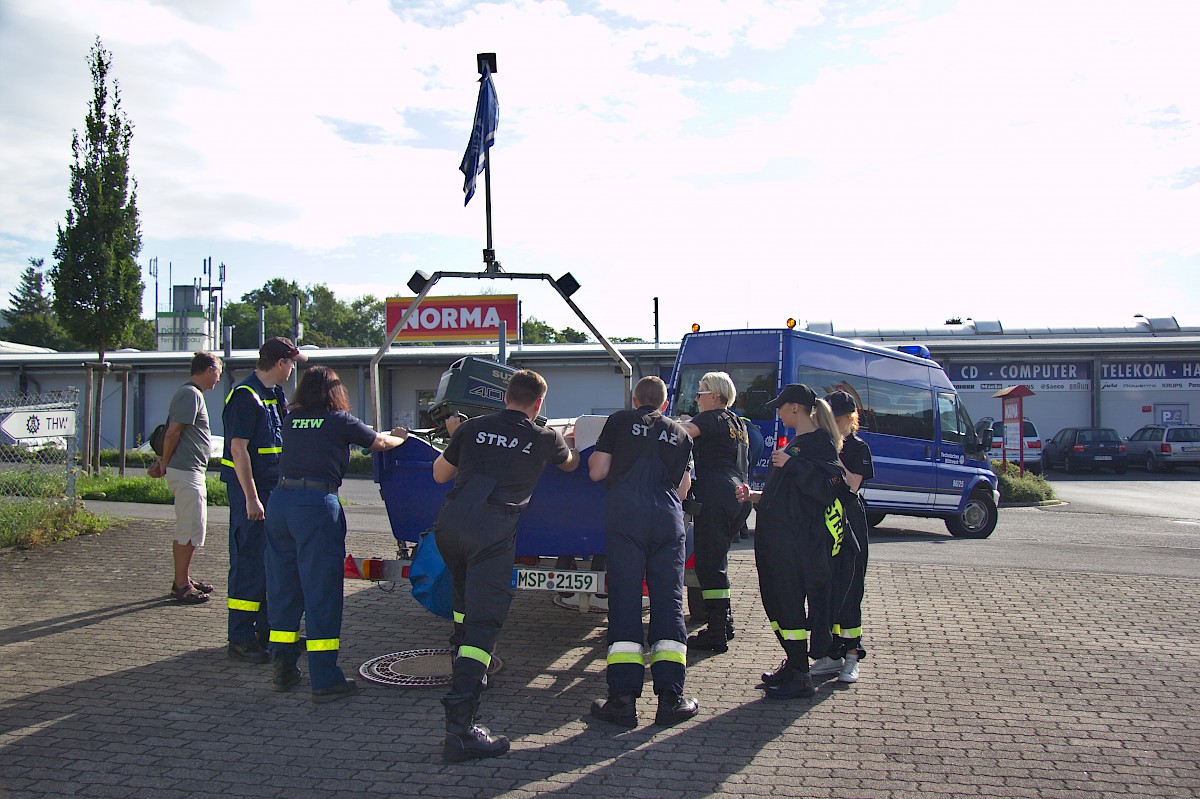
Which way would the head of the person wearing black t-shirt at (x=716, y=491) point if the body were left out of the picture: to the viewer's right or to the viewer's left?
to the viewer's left

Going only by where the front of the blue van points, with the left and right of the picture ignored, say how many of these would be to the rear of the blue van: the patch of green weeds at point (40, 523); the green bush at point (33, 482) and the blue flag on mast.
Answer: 3

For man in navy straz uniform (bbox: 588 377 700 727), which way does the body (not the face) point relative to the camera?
away from the camera

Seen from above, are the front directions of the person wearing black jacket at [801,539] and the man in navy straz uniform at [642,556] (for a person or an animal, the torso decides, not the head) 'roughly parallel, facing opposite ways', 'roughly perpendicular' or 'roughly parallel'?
roughly perpendicular

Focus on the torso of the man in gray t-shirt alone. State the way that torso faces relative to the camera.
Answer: to the viewer's right

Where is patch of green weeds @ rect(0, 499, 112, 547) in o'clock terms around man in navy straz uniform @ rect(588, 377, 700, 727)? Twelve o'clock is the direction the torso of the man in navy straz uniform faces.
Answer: The patch of green weeds is roughly at 10 o'clock from the man in navy straz uniform.

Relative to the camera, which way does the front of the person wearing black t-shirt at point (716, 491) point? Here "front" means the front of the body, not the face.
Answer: to the viewer's left

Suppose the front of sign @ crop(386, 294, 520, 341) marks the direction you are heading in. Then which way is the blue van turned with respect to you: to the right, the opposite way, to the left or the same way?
to the left

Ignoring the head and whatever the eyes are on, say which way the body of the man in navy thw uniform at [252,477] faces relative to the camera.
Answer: to the viewer's right

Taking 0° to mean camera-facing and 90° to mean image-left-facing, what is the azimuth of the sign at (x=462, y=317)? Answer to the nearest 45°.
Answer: approximately 0°

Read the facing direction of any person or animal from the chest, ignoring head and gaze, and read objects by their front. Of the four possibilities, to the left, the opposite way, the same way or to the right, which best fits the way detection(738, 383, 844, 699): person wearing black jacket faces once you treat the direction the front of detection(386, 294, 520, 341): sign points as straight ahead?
to the right

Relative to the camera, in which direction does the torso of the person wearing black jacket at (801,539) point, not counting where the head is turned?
to the viewer's left
